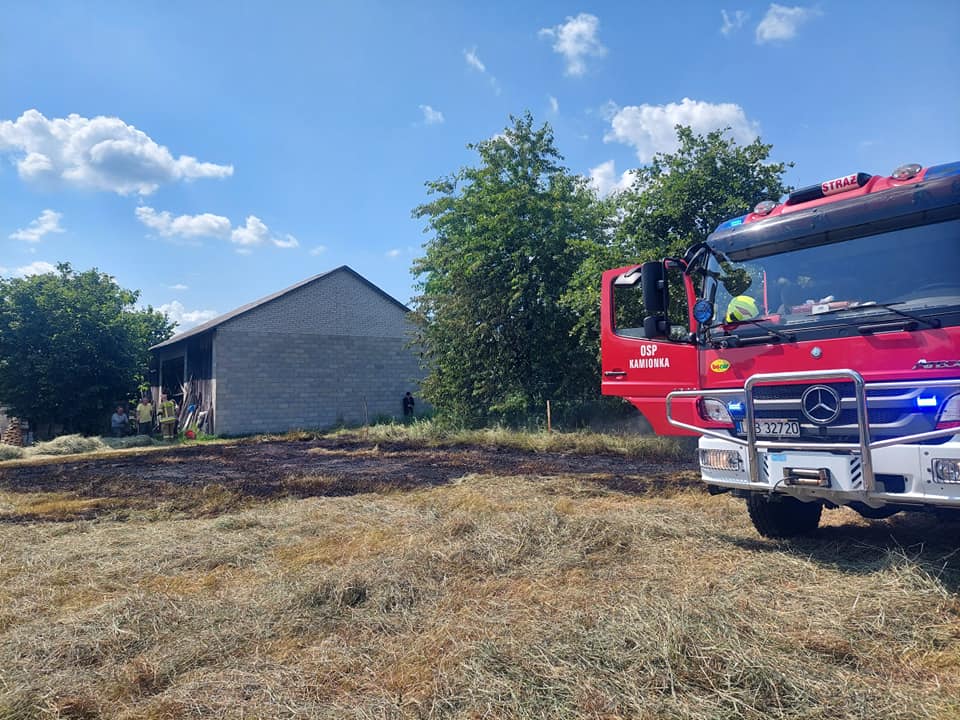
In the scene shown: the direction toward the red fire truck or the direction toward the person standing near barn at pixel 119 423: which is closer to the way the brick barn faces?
the person standing near barn

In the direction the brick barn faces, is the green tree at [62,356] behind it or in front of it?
in front

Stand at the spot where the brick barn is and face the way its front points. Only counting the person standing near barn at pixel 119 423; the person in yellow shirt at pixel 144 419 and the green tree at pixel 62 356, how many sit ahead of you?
3

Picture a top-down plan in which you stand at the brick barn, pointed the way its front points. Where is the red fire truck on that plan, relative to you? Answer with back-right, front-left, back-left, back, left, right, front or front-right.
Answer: left

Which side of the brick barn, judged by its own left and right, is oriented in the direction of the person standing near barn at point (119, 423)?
front

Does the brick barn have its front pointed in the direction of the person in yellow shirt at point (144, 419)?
yes

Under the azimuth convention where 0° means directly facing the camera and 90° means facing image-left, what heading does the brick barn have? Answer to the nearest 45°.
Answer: approximately 90°

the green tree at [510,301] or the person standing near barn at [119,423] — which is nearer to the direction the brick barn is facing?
the person standing near barn

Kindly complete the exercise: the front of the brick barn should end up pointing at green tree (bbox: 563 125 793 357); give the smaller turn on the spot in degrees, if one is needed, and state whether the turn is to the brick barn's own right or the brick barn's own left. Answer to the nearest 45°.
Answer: approximately 135° to the brick barn's own left

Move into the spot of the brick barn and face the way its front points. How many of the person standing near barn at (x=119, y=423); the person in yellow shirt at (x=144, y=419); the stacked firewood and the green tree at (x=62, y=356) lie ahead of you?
4

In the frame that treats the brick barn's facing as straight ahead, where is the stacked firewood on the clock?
The stacked firewood is roughly at 12 o'clock from the brick barn.
